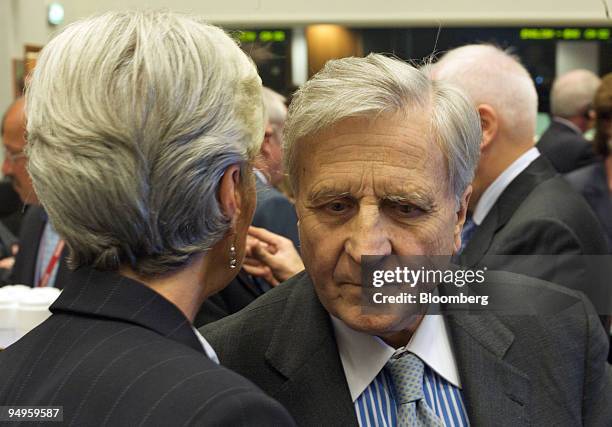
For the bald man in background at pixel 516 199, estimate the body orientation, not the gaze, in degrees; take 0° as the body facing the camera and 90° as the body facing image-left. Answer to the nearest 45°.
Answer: approximately 90°

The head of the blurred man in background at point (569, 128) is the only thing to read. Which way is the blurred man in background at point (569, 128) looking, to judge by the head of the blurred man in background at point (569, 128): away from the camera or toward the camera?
away from the camera

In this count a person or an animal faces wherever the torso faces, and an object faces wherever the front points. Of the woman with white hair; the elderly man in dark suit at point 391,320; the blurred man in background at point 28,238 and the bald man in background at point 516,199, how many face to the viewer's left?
1

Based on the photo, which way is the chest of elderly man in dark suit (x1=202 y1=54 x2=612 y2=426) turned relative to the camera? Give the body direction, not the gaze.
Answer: toward the camera

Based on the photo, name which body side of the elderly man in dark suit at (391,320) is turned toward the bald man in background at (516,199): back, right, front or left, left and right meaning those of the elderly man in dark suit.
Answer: back

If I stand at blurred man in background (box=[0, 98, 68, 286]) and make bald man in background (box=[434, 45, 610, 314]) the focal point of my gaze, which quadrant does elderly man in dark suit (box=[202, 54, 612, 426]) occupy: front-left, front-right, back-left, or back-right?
front-right

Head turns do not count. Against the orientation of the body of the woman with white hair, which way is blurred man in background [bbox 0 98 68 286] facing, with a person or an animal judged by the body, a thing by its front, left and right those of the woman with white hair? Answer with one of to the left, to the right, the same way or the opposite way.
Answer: to the right

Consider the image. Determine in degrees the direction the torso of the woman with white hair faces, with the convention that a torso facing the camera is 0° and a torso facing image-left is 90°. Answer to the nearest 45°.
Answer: approximately 225°

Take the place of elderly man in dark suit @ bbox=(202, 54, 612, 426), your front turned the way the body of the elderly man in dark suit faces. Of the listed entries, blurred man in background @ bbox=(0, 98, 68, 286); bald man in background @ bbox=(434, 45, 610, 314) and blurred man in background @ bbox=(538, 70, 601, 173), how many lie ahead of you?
0

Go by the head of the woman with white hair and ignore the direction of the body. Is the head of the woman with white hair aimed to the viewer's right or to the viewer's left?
to the viewer's right

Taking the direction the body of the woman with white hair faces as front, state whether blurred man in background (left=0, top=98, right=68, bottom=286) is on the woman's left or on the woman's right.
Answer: on the woman's left
